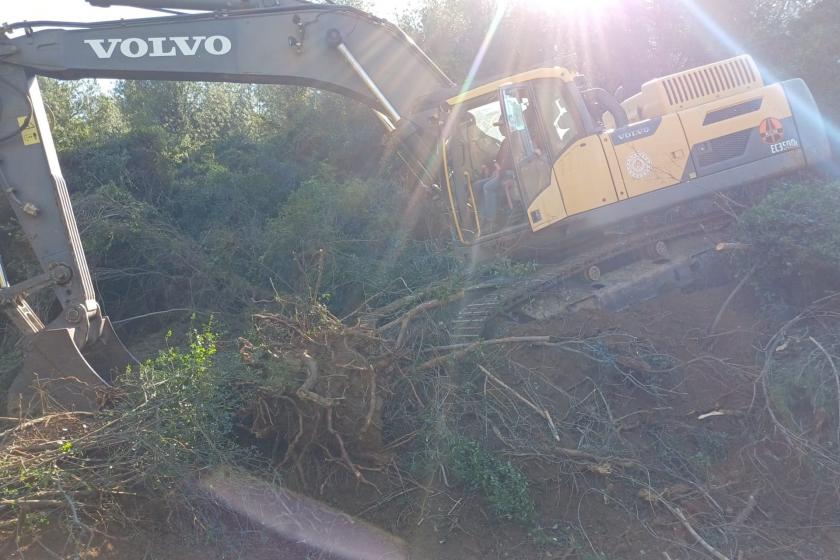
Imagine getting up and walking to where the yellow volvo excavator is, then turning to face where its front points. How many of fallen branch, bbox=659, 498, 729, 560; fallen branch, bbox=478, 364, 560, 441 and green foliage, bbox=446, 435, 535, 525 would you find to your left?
3

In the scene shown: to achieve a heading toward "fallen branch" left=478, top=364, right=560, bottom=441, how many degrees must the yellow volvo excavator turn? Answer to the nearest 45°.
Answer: approximately 90° to its left

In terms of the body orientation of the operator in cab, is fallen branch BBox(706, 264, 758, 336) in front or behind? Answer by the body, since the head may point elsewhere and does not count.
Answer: behind

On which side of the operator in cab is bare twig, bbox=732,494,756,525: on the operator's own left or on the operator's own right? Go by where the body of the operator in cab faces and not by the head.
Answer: on the operator's own left

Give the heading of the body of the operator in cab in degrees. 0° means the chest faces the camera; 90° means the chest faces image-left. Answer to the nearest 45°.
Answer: approximately 90°

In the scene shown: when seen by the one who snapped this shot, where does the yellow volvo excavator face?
facing to the left of the viewer

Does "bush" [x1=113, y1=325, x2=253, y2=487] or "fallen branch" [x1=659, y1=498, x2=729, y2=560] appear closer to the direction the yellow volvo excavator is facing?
the bush
